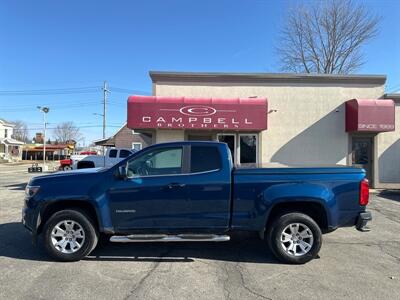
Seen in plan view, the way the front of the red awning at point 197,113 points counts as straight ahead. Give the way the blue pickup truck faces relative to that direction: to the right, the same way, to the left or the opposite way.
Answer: to the right

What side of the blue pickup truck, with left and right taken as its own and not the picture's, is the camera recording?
left

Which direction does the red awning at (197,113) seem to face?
toward the camera

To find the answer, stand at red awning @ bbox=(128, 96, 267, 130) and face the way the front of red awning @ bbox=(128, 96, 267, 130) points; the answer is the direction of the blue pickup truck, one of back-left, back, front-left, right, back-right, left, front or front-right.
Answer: front

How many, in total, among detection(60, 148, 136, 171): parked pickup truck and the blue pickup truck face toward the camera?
0

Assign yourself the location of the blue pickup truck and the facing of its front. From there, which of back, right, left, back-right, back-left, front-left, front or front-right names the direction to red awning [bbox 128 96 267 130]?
right
